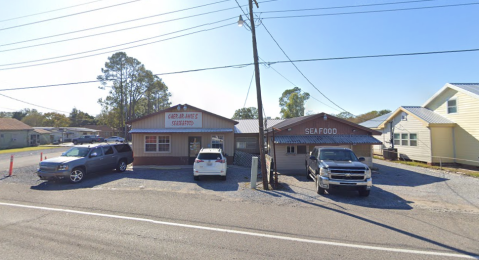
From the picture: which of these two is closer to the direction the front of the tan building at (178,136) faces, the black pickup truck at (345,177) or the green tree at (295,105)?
the black pickup truck

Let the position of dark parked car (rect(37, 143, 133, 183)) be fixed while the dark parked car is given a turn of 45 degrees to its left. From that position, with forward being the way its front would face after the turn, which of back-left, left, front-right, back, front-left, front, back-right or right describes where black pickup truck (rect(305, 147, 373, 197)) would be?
front-left

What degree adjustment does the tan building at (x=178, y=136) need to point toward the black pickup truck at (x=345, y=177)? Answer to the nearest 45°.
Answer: approximately 45° to its left

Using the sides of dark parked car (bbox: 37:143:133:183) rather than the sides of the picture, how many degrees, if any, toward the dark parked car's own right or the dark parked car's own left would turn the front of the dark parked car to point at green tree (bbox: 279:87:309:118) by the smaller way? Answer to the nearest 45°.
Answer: approximately 180°

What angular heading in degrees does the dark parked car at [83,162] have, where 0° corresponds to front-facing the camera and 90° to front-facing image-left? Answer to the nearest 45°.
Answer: approximately 45°

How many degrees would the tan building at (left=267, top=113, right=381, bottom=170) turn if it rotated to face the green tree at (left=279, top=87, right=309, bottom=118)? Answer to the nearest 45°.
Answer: approximately 180°

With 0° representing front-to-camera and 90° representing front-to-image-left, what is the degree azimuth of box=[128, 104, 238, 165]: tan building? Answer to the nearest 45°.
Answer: approximately 0°

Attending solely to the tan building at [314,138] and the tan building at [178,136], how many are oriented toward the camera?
2

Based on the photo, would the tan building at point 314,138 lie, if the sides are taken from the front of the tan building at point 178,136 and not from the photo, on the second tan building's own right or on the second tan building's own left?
on the second tan building's own left

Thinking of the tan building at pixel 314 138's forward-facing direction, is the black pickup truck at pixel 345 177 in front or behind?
in front
